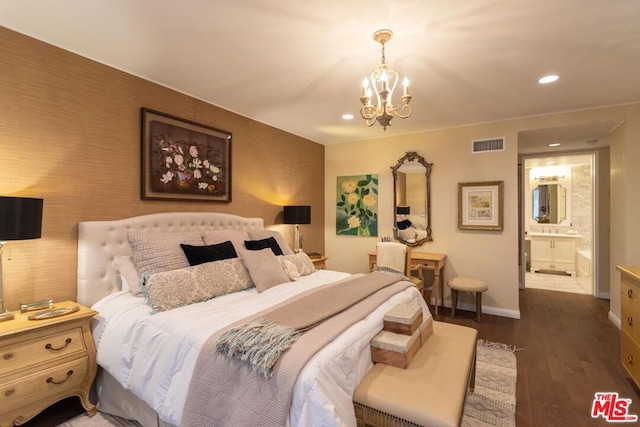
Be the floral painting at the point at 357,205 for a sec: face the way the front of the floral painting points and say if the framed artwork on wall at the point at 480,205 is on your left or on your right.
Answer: on your left

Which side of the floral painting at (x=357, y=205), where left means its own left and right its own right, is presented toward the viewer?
front

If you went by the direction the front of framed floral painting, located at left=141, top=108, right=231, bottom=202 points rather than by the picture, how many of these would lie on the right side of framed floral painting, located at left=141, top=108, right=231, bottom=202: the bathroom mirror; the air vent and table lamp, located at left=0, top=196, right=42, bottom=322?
1

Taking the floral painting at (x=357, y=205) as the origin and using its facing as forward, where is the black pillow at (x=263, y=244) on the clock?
The black pillow is roughly at 1 o'clock from the floral painting.

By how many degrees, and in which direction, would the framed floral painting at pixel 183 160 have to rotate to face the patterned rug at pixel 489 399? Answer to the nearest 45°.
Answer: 0° — it already faces it

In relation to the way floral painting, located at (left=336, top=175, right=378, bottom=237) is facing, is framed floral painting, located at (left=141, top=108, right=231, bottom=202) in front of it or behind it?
in front

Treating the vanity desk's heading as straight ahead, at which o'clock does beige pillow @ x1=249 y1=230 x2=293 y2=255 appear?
The beige pillow is roughly at 2 o'clock from the vanity desk.

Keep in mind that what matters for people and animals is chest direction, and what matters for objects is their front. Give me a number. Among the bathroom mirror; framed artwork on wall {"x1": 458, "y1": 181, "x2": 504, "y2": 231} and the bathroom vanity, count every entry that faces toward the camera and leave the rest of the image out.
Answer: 3

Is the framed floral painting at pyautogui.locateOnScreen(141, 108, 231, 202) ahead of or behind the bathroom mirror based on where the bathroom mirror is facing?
ahead

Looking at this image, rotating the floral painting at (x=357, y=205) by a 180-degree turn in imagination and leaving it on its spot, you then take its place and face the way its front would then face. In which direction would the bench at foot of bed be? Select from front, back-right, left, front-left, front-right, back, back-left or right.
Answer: back

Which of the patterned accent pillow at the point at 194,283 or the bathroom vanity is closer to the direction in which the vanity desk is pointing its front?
the patterned accent pillow
